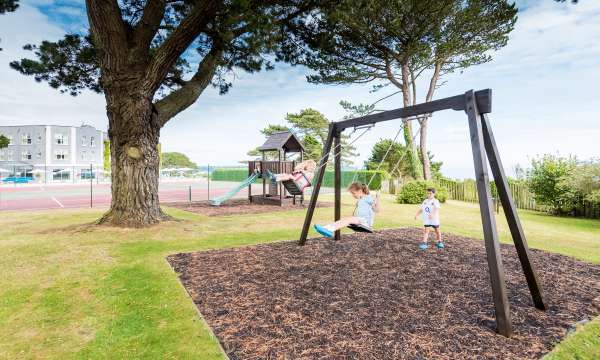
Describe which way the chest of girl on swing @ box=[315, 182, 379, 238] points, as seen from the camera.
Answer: to the viewer's left

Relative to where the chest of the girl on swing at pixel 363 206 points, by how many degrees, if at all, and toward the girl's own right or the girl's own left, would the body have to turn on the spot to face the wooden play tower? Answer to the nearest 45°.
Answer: approximately 90° to the girl's own right

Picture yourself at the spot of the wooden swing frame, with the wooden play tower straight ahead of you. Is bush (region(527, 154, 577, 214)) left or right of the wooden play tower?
right

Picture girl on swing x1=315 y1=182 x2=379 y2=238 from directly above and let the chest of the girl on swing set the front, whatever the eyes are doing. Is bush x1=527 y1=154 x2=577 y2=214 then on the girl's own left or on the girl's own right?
on the girl's own right

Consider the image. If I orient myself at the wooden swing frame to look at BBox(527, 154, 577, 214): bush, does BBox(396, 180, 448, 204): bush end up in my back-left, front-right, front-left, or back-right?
front-left

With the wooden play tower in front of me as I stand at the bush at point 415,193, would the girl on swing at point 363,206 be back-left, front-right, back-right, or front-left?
front-left

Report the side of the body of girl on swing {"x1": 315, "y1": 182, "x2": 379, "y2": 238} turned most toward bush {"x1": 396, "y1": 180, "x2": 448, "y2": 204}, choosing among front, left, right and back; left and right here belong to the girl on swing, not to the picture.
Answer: right
